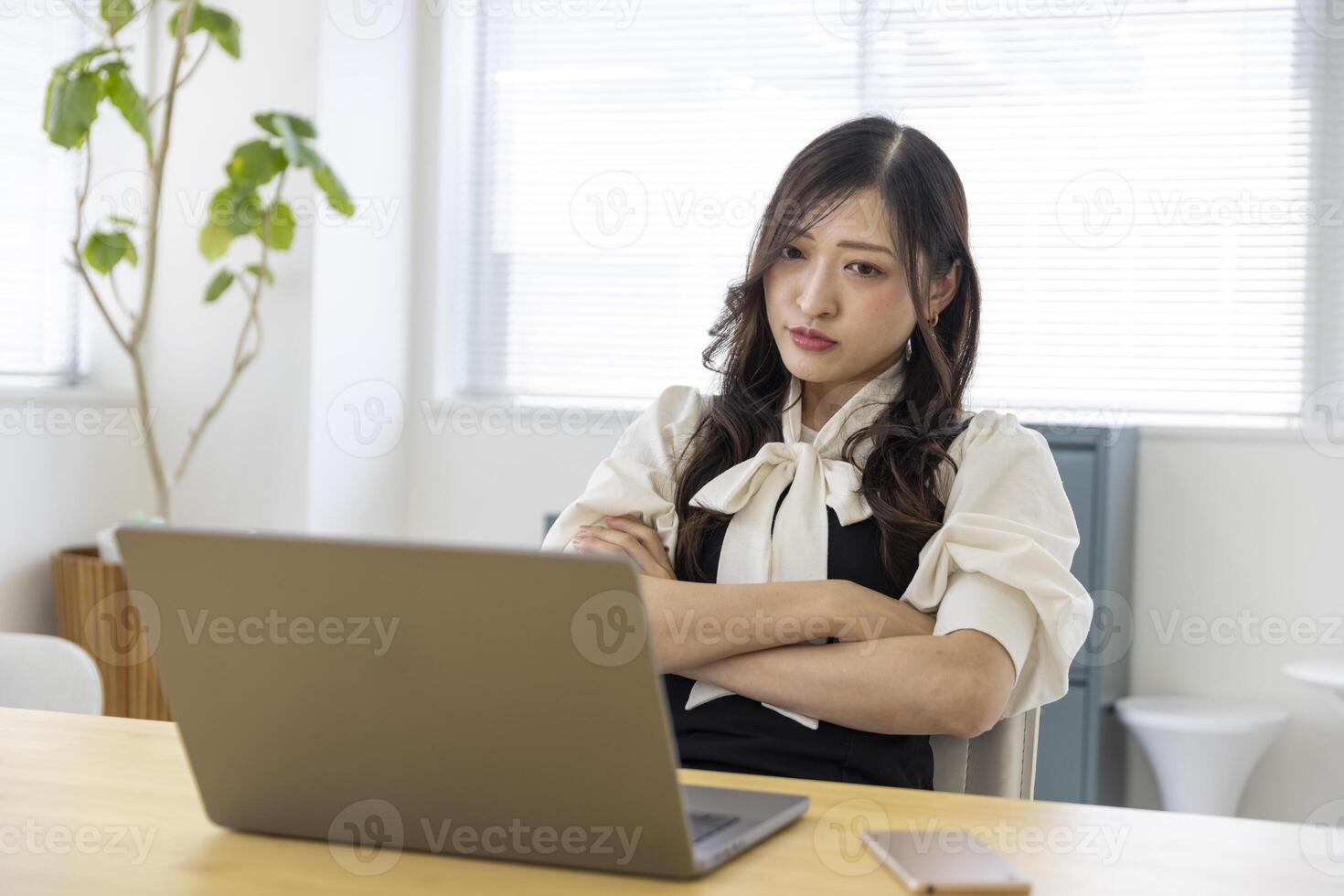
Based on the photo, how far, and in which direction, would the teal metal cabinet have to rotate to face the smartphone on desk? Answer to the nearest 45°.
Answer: approximately 45° to its left

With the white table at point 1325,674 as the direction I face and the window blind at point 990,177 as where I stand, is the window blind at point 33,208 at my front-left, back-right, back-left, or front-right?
back-right

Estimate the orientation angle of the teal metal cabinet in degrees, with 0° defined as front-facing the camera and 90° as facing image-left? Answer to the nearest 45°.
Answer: approximately 45°

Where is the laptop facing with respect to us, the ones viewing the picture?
facing away from the viewer and to the right of the viewer

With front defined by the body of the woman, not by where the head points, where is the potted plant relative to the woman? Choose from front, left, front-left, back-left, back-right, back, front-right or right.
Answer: right

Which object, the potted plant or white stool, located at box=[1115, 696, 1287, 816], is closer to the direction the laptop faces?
the white stool

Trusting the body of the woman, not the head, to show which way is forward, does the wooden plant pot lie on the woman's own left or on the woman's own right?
on the woman's own right

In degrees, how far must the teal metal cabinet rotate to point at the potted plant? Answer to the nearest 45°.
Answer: approximately 45° to its right

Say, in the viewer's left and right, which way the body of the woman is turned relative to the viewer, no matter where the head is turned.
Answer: facing the viewer and to the left of the viewer

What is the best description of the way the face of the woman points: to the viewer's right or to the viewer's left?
to the viewer's left

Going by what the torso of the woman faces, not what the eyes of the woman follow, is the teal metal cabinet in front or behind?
behind

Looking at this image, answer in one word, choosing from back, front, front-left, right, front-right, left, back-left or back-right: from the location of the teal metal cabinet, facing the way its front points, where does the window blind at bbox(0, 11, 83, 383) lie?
front-right

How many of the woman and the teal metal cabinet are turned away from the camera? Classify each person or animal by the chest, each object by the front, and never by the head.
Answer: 0

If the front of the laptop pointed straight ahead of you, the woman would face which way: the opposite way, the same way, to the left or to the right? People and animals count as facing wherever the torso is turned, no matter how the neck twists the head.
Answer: the opposite way

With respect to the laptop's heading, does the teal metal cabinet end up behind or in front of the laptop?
in front
